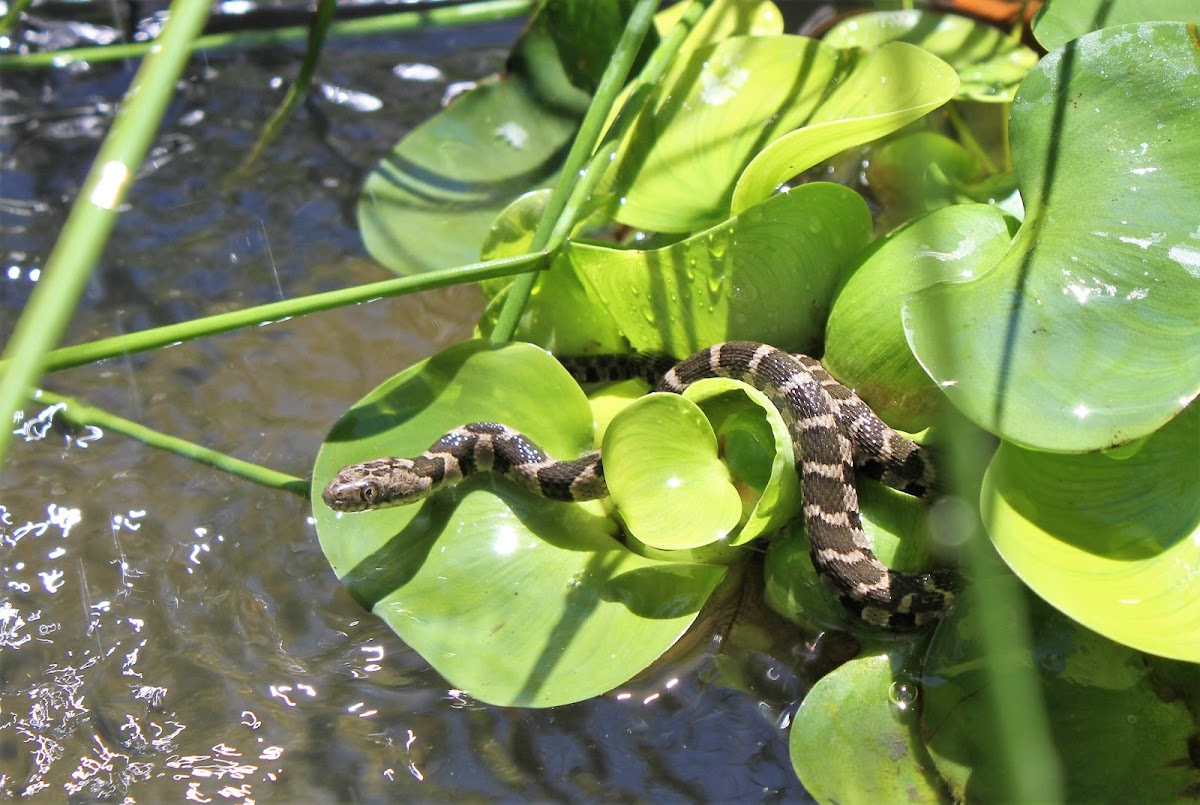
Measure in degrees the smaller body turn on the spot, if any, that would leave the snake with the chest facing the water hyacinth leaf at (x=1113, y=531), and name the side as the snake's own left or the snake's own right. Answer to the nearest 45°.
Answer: approximately 135° to the snake's own left

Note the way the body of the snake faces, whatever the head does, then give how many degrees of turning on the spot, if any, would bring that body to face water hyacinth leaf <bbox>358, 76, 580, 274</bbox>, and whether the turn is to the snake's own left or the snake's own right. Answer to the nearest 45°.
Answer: approximately 45° to the snake's own right

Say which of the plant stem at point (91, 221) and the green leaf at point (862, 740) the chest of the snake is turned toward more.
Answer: the plant stem

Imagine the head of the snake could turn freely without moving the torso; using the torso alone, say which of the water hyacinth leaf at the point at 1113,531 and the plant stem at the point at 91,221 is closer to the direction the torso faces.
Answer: the plant stem

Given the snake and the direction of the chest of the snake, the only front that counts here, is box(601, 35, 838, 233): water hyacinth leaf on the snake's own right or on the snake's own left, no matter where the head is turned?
on the snake's own right

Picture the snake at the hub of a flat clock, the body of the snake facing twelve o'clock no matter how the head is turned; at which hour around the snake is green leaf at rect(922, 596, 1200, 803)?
The green leaf is roughly at 8 o'clock from the snake.

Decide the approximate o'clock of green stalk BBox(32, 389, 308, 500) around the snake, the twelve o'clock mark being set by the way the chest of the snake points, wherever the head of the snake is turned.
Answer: The green stalk is roughly at 12 o'clock from the snake.

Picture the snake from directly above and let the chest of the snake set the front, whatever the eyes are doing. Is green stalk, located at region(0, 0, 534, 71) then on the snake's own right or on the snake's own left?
on the snake's own right

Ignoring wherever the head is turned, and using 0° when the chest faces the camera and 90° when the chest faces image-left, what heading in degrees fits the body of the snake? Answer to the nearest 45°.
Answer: approximately 90°
